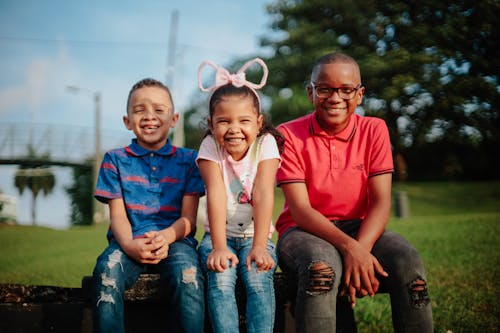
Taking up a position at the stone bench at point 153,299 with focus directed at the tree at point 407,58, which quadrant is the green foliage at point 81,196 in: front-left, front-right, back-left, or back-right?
front-left

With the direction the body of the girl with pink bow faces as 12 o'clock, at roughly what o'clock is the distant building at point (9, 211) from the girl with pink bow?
The distant building is roughly at 5 o'clock from the girl with pink bow.

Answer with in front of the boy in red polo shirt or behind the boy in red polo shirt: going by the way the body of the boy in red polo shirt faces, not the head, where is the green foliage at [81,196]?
behind

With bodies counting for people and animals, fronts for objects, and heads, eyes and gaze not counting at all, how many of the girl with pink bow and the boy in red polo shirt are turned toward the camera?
2

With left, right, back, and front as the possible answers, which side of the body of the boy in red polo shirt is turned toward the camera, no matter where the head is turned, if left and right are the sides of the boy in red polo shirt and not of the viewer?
front

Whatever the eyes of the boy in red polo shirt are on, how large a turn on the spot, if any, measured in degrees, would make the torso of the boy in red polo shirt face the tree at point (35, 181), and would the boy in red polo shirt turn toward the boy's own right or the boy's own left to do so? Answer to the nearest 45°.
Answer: approximately 135° to the boy's own right

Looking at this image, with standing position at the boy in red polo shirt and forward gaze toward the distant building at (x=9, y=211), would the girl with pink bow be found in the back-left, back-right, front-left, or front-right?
front-left

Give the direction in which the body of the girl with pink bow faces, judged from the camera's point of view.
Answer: toward the camera

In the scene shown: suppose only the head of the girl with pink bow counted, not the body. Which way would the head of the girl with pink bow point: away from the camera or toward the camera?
toward the camera

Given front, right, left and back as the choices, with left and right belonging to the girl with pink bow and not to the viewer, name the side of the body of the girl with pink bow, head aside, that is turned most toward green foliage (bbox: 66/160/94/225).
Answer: back

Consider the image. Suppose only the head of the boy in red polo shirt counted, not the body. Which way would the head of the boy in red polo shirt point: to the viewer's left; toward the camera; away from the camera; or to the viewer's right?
toward the camera

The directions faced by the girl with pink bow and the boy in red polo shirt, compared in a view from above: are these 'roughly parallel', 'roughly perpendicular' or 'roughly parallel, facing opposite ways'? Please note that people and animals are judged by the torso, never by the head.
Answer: roughly parallel
